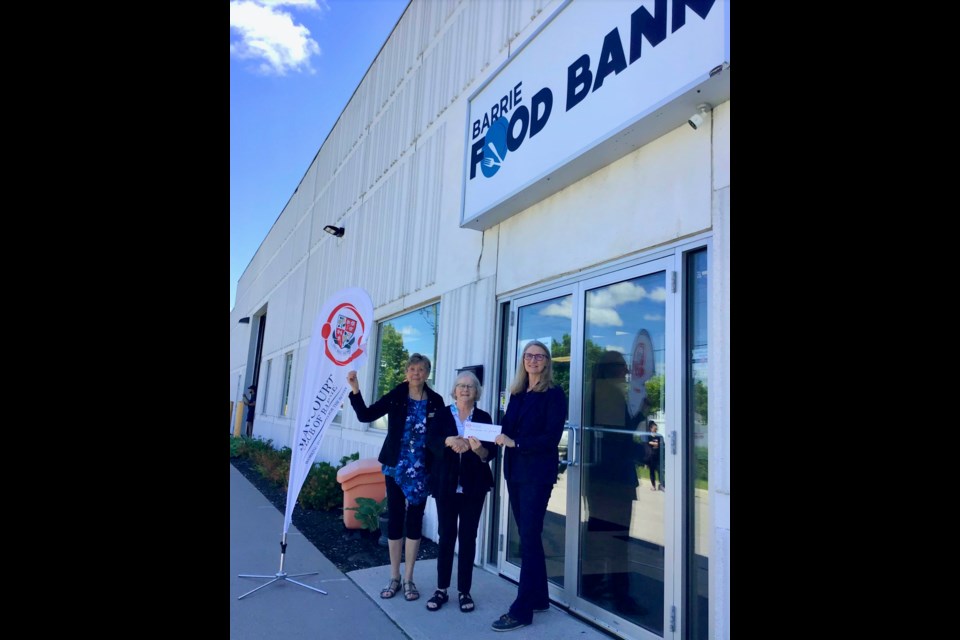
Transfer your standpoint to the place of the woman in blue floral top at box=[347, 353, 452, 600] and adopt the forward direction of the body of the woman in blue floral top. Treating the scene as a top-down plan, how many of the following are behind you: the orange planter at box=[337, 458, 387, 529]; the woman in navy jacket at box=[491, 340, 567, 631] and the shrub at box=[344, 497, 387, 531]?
2

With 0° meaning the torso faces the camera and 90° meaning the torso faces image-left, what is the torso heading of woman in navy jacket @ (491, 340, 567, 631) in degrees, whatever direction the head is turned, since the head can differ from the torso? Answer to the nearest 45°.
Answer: approximately 45°

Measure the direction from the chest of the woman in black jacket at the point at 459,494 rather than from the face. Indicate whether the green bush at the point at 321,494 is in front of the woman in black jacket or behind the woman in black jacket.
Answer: behind

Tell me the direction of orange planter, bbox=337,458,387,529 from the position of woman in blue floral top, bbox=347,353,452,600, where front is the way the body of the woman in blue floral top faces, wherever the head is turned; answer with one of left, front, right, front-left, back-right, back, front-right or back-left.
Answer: back

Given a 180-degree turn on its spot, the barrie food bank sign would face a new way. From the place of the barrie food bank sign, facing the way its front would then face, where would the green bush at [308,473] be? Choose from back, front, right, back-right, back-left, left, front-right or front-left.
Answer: left

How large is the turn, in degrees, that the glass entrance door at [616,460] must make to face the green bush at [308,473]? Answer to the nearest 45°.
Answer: approximately 90° to its right

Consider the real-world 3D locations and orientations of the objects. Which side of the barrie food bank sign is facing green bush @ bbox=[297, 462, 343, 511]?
right

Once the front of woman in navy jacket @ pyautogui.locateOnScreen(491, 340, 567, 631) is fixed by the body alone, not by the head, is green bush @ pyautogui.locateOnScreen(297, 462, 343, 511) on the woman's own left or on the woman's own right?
on the woman's own right

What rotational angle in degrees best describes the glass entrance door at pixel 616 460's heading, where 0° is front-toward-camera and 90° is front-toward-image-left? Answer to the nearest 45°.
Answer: approximately 45°

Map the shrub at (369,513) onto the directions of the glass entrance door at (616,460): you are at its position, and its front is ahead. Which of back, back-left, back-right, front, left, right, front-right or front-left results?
right

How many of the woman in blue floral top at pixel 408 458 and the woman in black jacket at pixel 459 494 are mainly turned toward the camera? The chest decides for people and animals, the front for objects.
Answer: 2
